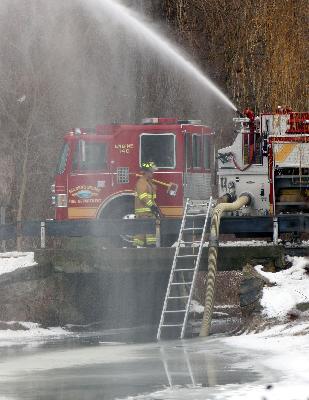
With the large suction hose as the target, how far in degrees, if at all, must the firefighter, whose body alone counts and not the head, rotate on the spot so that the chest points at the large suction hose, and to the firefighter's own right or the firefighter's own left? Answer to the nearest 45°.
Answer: approximately 45° to the firefighter's own right

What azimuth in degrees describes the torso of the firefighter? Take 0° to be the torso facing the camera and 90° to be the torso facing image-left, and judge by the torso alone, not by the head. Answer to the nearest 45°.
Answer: approximately 270°
